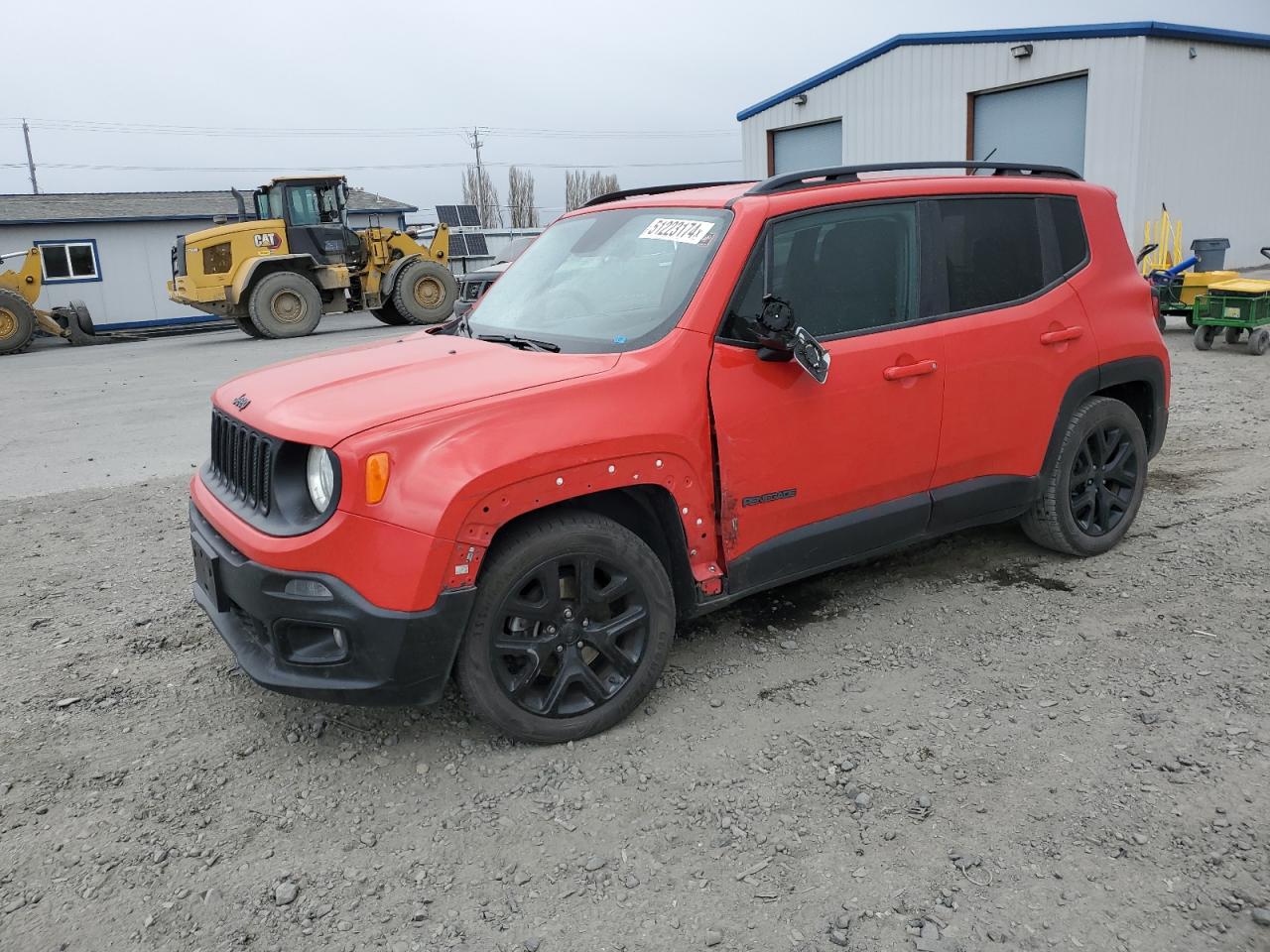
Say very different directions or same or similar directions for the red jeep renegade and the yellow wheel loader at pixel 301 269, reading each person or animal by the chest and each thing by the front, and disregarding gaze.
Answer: very different directions

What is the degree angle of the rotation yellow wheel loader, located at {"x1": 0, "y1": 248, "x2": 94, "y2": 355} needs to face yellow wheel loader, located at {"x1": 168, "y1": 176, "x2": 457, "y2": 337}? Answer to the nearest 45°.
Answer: approximately 45° to its right

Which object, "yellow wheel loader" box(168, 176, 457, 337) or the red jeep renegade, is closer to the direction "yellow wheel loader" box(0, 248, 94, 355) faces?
the yellow wheel loader

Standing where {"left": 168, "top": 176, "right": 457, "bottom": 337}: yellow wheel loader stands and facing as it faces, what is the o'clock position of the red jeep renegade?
The red jeep renegade is roughly at 3 o'clock from the yellow wheel loader.

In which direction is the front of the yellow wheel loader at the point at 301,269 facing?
to the viewer's right

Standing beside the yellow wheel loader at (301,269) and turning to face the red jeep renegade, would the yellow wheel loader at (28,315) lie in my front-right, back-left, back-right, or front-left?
back-right

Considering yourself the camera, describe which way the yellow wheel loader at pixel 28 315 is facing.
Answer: facing to the right of the viewer

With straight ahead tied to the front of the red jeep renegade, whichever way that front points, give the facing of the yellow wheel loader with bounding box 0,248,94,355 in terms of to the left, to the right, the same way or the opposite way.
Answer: the opposite way

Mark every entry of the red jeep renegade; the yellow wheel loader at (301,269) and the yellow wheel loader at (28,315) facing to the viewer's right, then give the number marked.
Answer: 2

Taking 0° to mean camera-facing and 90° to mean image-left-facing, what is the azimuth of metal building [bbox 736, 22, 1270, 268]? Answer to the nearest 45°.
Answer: approximately 45°

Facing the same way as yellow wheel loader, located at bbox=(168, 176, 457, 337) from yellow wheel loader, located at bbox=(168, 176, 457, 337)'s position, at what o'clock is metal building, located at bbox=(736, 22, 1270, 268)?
The metal building is roughly at 1 o'clock from the yellow wheel loader.

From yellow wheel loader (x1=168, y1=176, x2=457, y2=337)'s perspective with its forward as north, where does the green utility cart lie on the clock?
The green utility cart is roughly at 2 o'clock from the yellow wheel loader.

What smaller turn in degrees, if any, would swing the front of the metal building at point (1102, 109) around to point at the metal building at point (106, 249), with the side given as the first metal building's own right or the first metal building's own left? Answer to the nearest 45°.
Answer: approximately 45° to the first metal building's own right
